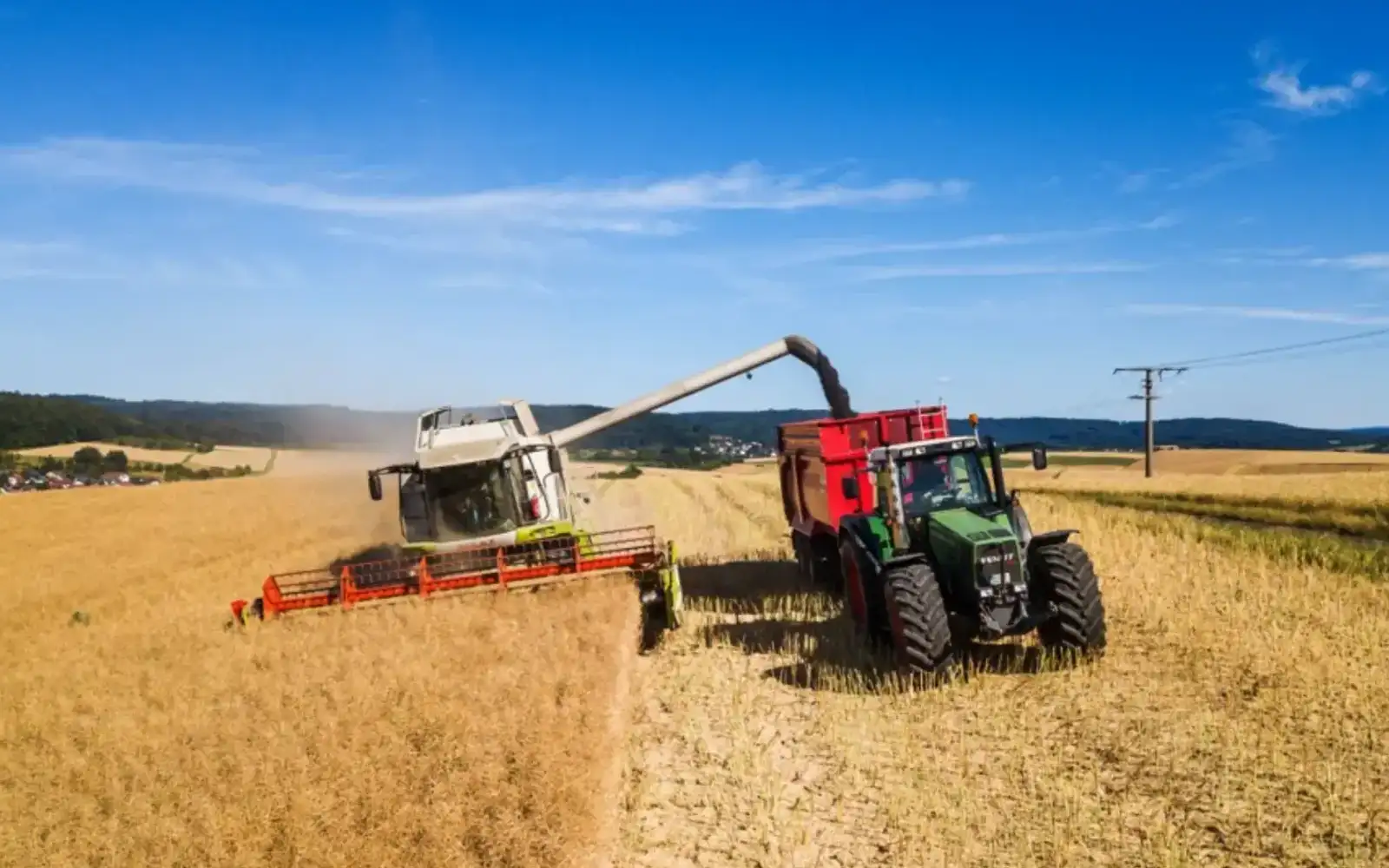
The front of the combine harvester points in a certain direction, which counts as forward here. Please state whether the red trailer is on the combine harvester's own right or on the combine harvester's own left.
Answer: on the combine harvester's own left

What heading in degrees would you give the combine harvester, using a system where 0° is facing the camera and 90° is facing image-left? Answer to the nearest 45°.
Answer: approximately 0°

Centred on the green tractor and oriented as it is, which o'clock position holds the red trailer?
The red trailer is roughly at 7 o'clock from the green tractor.

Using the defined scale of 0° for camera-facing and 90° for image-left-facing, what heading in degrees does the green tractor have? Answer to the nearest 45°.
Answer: approximately 315°
